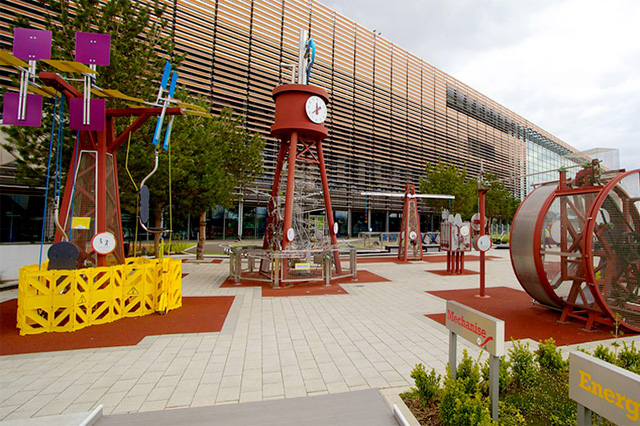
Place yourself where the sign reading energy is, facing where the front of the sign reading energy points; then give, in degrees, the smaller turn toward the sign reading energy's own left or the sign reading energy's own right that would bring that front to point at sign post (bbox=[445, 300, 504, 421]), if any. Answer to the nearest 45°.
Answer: approximately 90° to the sign reading energy's own right

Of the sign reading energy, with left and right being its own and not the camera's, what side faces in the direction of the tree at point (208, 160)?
right

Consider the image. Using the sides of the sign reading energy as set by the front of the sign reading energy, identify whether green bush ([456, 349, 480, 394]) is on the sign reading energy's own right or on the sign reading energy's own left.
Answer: on the sign reading energy's own right

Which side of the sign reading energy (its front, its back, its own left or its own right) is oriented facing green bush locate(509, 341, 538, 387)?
right

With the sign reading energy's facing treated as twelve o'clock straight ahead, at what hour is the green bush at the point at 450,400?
The green bush is roughly at 2 o'clock from the sign reading energy.

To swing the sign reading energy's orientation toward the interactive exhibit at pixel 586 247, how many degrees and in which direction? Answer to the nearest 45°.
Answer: approximately 135° to its right

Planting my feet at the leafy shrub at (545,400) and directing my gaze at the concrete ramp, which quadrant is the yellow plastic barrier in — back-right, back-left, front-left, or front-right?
front-right

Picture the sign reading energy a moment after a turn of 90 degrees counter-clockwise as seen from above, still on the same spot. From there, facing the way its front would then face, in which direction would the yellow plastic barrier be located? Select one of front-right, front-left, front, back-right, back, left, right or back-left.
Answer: back-right

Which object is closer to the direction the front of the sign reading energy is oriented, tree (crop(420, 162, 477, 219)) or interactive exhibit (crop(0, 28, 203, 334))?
the interactive exhibit

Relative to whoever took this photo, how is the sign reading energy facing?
facing the viewer and to the left of the viewer

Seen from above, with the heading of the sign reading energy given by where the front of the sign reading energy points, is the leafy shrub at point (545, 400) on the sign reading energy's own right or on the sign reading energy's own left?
on the sign reading energy's own right
